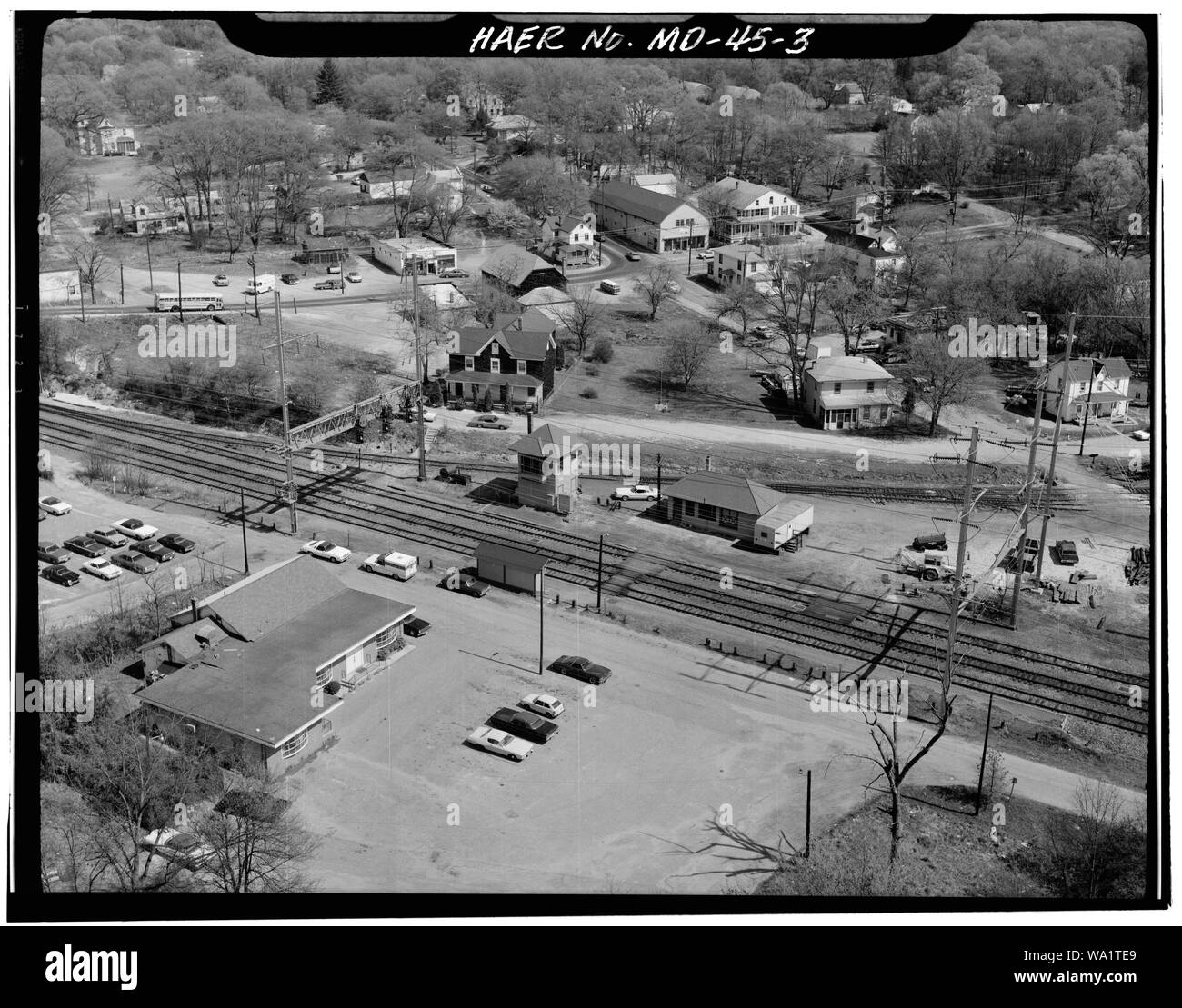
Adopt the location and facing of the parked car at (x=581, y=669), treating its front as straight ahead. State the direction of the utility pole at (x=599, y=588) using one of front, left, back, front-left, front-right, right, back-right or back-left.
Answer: back-left

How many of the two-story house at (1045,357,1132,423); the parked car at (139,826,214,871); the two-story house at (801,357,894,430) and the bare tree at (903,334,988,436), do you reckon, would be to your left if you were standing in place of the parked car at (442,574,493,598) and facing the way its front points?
3

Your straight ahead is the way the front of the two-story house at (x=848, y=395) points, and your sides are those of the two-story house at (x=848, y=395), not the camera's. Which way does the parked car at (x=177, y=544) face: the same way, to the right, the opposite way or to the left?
to the left

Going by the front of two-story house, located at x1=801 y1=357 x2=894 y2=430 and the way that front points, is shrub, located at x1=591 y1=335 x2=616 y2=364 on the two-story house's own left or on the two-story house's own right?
on the two-story house's own right

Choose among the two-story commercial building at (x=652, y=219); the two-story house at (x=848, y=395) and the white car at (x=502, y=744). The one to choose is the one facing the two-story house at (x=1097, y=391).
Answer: the two-story commercial building at (x=652, y=219)

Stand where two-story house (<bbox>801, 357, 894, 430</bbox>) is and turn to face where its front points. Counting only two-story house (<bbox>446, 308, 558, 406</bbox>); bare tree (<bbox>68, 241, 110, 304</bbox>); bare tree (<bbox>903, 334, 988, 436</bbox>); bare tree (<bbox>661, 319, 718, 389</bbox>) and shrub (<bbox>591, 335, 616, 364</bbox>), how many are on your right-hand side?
4

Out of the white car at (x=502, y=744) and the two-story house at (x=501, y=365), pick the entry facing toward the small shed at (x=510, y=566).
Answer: the two-story house

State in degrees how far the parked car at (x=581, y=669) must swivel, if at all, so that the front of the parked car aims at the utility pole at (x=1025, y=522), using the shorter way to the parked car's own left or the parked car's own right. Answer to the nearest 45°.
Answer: approximately 45° to the parked car's own left

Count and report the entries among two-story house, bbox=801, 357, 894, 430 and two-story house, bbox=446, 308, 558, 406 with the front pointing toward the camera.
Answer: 2

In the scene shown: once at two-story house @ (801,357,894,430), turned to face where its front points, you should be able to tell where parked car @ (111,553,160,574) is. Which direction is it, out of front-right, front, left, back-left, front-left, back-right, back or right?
front-right

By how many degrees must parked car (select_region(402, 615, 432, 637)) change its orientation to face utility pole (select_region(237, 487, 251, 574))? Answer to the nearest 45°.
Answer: approximately 180°
